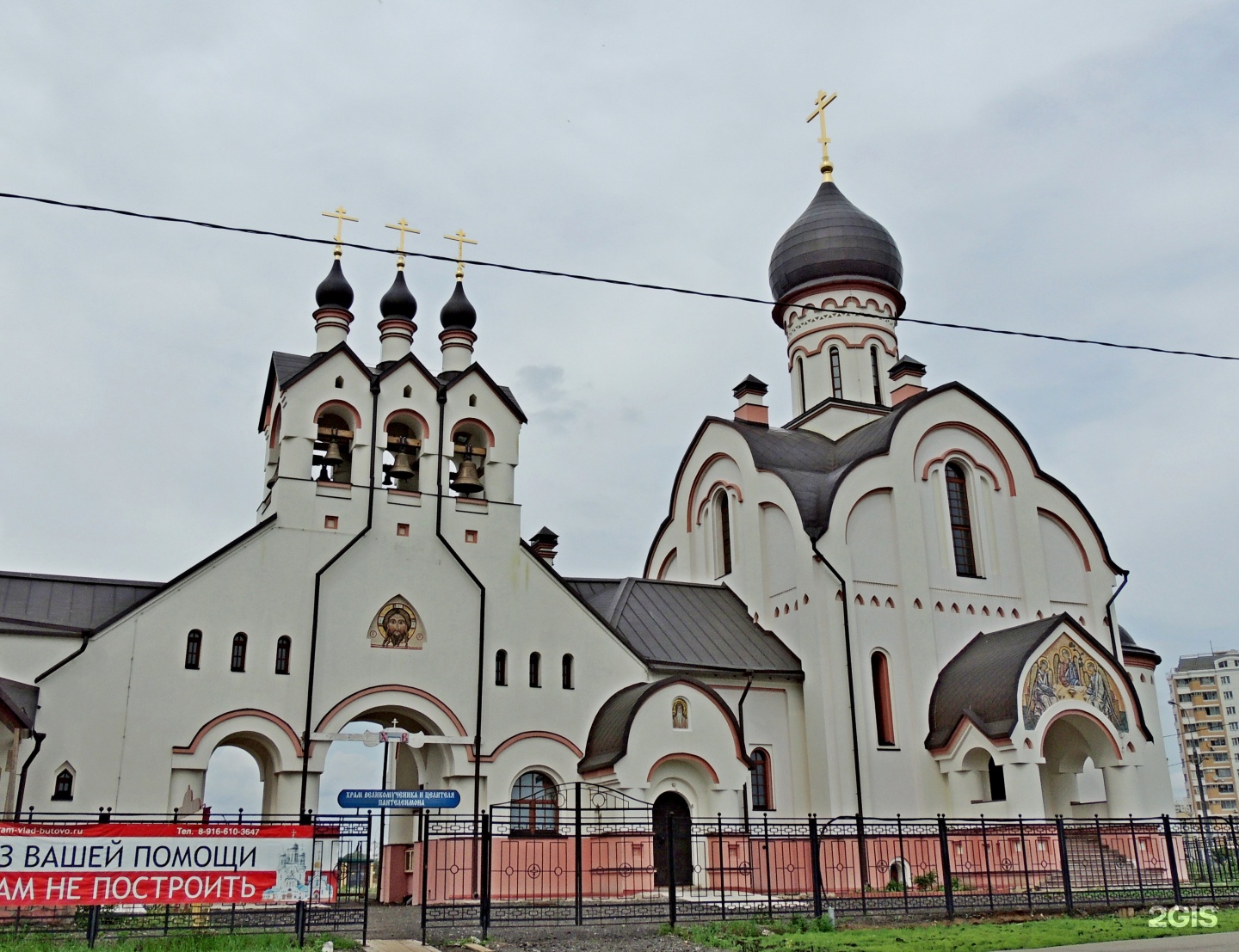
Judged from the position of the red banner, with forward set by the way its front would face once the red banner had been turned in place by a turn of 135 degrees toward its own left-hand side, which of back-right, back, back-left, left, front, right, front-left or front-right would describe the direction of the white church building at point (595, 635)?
front

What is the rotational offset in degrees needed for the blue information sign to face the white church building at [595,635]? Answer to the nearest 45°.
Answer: approximately 135° to its left

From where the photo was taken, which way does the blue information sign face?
toward the camera

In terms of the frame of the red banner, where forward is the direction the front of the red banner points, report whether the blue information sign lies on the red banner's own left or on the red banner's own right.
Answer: on the red banner's own left

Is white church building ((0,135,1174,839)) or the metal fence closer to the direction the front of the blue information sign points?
the metal fence

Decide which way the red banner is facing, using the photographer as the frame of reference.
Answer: facing the viewer

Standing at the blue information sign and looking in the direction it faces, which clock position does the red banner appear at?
The red banner is roughly at 2 o'clock from the blue information sign.
